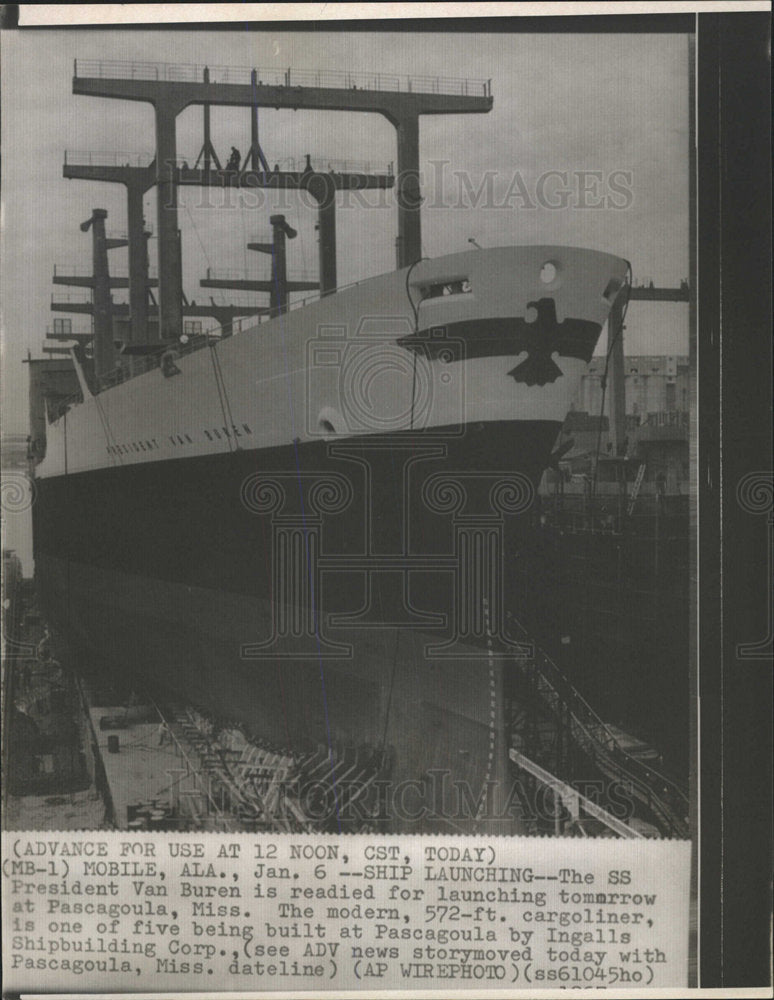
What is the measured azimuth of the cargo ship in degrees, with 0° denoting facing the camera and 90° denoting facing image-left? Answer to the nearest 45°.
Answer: approximately 315°
